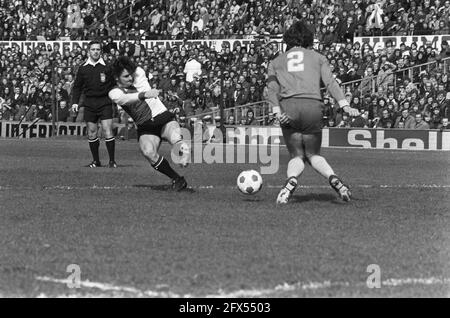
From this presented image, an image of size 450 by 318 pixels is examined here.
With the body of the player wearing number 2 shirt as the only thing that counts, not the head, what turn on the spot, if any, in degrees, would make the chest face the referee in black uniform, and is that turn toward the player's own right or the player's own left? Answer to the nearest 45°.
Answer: approximately 45° to the player's own left

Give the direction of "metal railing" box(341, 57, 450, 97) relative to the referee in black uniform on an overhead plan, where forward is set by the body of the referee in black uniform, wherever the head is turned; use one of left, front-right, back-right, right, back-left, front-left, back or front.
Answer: back-left

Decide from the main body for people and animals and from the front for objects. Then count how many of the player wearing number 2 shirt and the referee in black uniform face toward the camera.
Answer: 1

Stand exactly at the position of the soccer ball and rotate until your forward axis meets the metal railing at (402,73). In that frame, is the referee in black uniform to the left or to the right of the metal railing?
left

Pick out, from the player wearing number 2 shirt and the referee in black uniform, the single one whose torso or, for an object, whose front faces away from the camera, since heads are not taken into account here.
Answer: the player wearing number 2 shirt

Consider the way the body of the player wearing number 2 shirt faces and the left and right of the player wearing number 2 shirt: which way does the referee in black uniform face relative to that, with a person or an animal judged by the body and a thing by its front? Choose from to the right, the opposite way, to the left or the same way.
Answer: the opposite way

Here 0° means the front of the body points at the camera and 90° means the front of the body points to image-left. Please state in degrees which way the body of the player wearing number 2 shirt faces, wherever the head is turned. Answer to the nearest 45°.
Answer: approximately 180°
